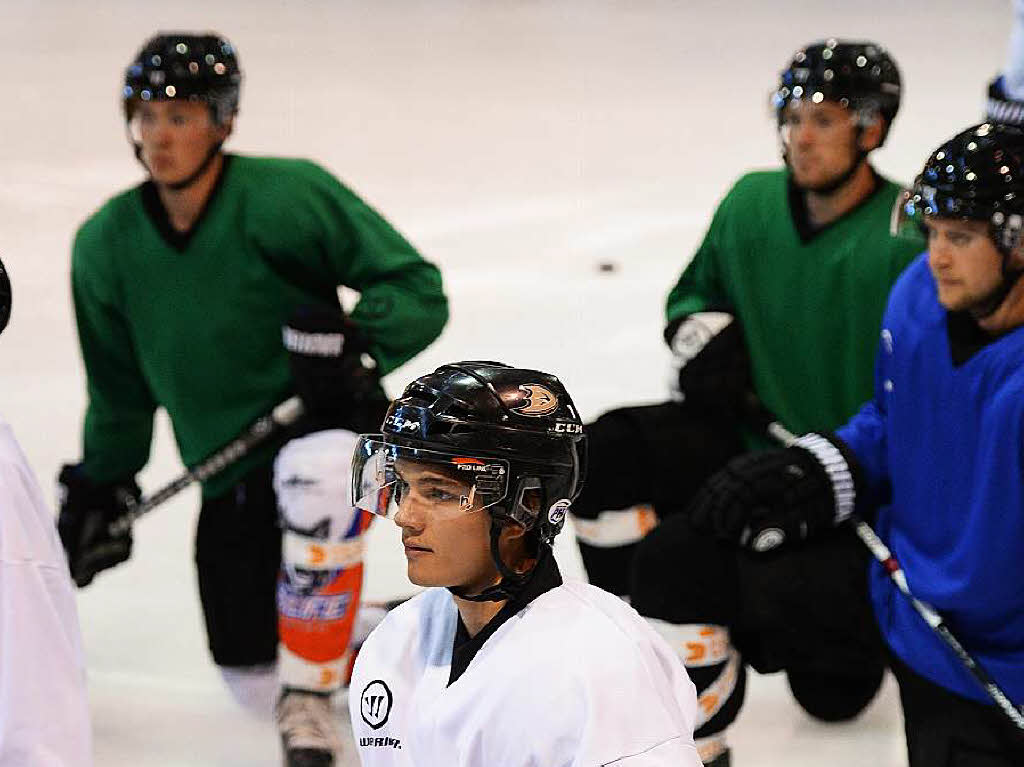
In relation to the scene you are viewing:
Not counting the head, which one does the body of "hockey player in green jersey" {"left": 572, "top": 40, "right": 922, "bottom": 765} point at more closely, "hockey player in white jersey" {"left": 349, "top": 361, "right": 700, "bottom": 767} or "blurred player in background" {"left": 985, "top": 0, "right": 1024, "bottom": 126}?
the hockey player in white jersey

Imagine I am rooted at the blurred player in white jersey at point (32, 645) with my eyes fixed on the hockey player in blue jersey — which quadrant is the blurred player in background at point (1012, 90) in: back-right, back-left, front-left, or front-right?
front-left

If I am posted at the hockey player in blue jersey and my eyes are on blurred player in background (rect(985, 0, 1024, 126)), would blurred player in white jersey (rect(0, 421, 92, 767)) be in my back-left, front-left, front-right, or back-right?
back-left

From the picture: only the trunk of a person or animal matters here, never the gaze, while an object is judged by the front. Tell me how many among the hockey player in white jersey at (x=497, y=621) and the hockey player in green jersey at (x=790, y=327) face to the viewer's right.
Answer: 0

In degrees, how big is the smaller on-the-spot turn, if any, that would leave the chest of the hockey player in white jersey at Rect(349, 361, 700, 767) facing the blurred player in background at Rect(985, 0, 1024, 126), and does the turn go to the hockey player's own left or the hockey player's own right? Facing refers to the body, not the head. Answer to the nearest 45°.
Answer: approximately 180°

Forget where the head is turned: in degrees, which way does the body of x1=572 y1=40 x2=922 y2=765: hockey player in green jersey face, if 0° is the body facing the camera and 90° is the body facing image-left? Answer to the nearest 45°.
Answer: approximately 45°

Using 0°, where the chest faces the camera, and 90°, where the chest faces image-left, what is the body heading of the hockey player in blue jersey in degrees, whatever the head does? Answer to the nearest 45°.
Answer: approximately 45°

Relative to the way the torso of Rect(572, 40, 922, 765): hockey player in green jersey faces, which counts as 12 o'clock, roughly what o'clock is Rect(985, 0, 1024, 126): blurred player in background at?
The blurred player in background is roughly at 6 o'clock from the hockey player in green jersey.

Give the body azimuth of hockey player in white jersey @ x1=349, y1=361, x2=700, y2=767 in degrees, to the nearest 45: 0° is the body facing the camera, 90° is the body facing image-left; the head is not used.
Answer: approximately 45°

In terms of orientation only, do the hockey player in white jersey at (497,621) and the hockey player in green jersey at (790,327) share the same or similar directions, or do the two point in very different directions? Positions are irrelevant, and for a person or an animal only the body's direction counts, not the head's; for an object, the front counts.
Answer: same or similar directions

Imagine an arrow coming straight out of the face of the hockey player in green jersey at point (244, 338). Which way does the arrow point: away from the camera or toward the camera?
toward the camera

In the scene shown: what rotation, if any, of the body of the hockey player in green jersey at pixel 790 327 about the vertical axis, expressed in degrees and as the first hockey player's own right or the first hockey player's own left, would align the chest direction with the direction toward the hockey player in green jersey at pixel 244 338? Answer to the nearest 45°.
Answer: approximately 45° to the first hockey player's own right

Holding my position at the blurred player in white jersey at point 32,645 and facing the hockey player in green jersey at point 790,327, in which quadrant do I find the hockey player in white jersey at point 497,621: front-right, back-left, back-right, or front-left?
front-right

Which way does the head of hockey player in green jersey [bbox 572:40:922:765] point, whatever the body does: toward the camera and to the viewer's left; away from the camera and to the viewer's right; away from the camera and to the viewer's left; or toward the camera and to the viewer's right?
toward the camera and to the viewer's left

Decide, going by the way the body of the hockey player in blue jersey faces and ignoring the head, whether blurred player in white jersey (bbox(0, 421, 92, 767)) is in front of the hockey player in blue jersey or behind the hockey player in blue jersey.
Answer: in front

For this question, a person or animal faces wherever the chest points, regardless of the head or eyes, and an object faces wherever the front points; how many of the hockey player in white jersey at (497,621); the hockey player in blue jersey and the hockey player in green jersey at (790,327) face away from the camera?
0

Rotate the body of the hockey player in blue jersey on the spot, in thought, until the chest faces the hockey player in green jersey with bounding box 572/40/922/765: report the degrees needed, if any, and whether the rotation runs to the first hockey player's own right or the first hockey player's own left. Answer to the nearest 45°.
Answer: approximately 90° to the first hockey player's own right
